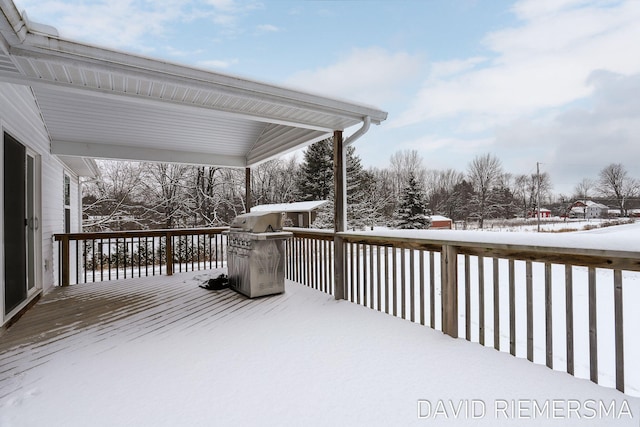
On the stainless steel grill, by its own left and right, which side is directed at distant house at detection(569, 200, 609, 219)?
back

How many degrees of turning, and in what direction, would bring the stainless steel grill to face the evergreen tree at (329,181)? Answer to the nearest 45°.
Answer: approximately 135° to its right

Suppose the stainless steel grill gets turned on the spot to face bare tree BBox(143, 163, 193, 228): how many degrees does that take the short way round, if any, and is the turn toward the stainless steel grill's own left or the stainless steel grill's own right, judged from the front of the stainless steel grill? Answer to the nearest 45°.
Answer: approximately 135° to the stainless steel grill's own right

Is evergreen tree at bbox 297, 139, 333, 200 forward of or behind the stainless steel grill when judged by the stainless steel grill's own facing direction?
behind

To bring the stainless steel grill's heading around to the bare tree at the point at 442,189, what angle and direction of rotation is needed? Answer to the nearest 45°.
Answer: approximately 180°

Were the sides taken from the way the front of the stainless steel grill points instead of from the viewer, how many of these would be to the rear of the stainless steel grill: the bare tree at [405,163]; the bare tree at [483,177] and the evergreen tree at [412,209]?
3

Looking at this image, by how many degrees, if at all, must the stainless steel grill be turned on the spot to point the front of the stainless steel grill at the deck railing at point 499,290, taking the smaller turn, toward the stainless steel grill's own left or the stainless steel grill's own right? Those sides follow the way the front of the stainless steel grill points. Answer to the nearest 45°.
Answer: approximately 90° to the stainless steel grill's own left

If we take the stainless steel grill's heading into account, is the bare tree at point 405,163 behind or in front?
behind

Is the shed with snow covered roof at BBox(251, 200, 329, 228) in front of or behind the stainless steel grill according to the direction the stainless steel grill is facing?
behind

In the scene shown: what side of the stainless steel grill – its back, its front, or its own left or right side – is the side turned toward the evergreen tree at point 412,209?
back
